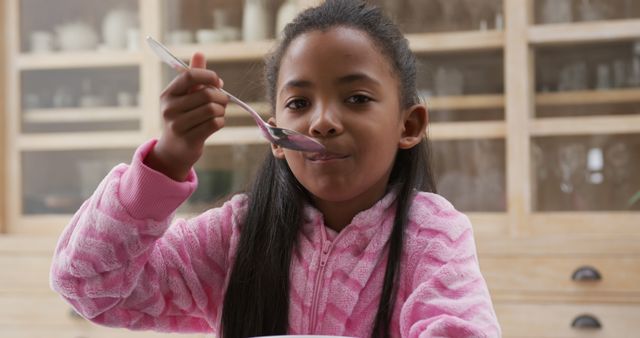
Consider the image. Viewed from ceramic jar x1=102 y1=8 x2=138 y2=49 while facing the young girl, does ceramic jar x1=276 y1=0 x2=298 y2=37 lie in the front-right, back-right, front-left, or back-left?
front-left

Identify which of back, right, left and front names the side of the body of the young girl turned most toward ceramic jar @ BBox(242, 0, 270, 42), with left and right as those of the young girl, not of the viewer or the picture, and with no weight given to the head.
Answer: back

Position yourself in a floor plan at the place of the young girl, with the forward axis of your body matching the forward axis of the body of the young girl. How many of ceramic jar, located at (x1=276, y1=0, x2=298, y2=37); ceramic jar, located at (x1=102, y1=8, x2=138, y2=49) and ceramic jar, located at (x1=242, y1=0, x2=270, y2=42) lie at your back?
3

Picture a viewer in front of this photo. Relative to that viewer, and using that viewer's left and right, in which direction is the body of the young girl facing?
facing the viewer

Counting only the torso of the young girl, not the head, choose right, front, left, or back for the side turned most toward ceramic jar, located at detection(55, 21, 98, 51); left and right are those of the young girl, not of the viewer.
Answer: back

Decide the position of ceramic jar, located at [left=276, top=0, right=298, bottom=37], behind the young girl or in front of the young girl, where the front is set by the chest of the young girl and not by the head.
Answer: behind

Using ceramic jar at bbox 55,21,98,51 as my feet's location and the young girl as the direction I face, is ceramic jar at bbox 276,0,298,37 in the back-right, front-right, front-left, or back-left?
front-left

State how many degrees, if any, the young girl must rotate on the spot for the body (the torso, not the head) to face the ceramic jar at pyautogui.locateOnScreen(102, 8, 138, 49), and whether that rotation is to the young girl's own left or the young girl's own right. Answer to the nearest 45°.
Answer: approximately 180°
